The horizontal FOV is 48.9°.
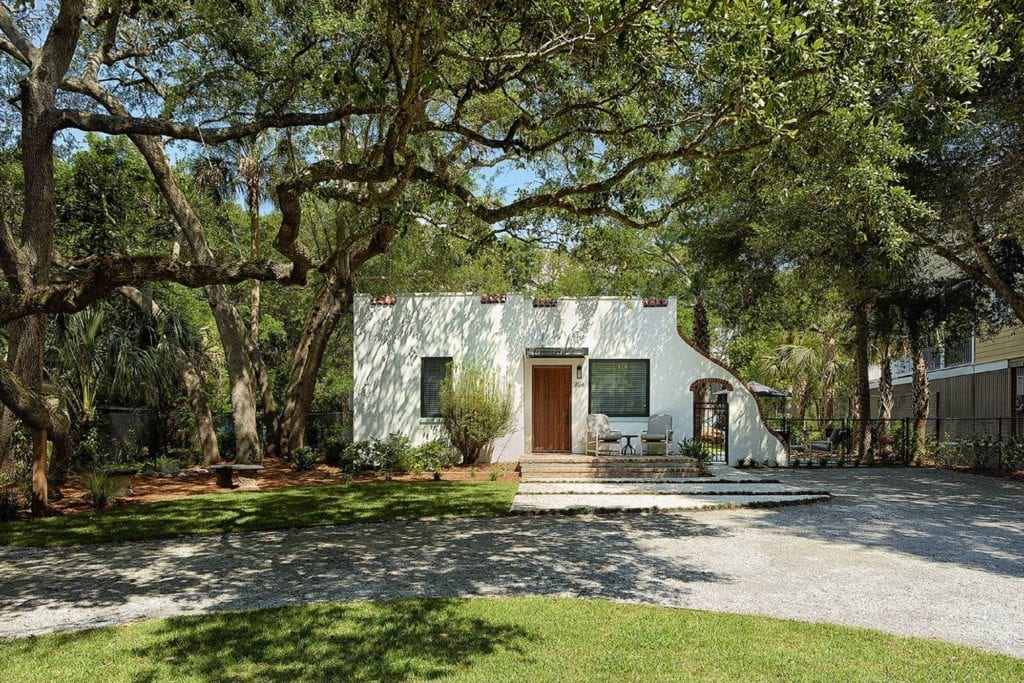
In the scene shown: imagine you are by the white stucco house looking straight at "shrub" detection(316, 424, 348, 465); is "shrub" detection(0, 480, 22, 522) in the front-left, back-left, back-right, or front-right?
front-left

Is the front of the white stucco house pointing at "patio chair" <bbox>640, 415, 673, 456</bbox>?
no

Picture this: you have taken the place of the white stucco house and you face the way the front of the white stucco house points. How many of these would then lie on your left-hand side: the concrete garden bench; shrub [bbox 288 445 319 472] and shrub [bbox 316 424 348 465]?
0

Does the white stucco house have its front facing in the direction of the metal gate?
no

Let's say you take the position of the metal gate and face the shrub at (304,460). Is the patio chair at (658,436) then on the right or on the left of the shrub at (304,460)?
left

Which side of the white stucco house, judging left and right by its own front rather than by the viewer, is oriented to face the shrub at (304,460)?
right

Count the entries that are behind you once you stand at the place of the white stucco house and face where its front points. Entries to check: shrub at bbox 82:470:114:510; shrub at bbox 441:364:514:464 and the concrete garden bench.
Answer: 0

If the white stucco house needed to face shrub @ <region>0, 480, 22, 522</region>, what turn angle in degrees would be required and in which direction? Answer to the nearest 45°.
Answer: approximately 45° to its right

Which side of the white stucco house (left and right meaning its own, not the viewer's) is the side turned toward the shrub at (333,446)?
right

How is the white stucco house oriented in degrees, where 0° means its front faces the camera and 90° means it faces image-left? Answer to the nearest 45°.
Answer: approximately 0°

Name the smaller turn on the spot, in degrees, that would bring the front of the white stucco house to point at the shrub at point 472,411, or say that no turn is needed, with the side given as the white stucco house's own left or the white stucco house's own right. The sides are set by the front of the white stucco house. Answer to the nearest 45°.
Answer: approximately 45° to the white stucco house's own right

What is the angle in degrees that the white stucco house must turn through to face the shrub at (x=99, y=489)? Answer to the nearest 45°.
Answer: approximately 45° to its right

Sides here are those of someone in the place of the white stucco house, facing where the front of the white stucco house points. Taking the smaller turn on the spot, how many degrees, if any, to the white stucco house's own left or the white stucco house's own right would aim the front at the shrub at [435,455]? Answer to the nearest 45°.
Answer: approximately 45° to the white stucco house's own right

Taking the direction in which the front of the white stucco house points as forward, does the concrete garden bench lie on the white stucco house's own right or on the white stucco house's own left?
on the white stucco house's own right

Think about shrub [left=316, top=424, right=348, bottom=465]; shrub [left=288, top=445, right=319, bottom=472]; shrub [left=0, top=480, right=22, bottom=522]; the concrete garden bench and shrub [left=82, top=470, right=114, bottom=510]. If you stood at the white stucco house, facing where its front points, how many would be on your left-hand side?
0
